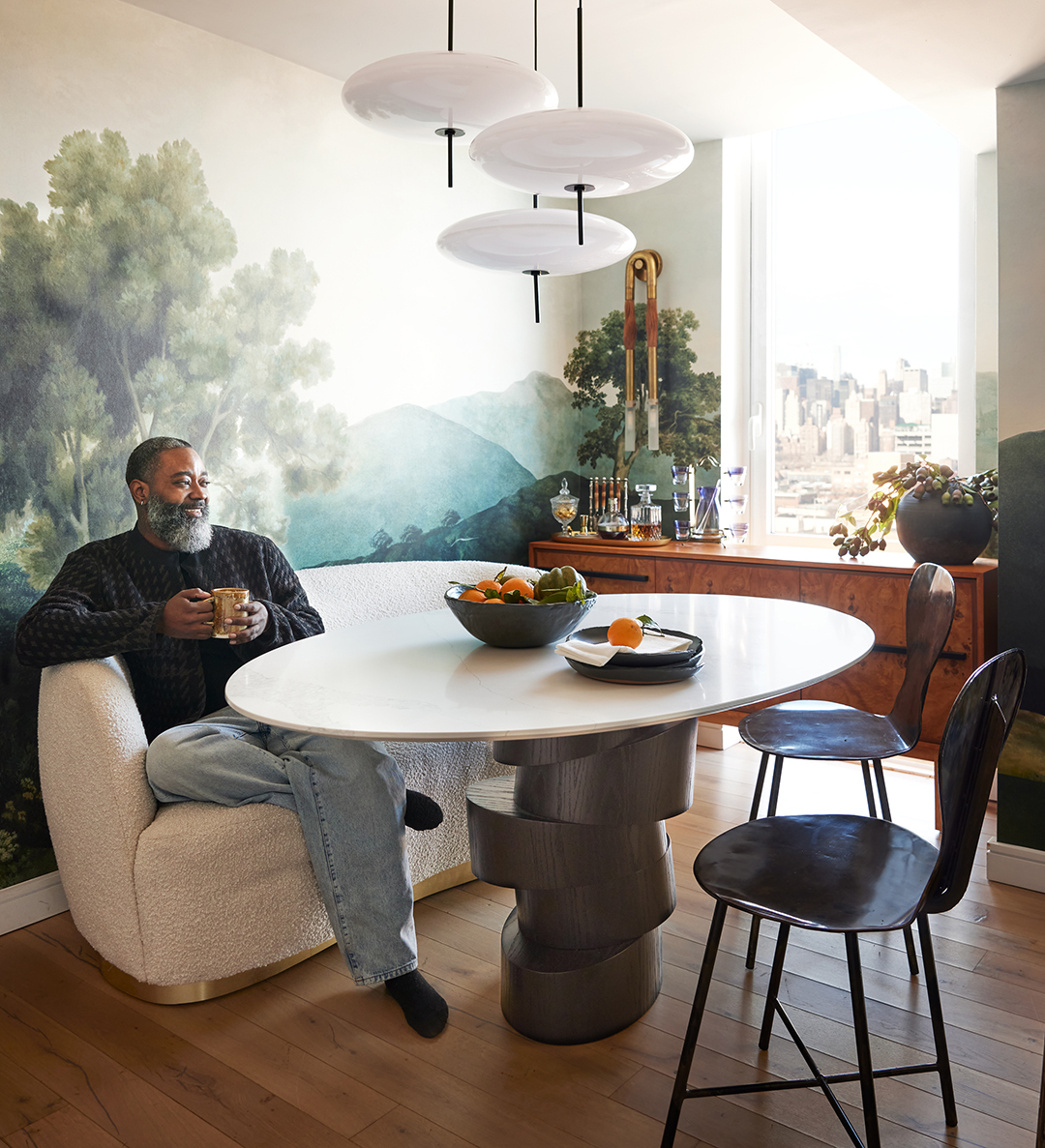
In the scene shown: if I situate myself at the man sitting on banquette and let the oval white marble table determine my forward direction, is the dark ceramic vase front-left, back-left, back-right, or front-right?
front-left

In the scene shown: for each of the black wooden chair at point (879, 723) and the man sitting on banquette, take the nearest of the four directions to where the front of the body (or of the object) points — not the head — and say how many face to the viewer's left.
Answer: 1

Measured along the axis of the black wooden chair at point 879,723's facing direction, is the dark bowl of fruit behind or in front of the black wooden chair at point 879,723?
in front

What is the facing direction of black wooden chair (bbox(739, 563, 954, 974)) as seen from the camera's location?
facing to the left of the viewer

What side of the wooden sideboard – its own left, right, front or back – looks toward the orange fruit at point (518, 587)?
front

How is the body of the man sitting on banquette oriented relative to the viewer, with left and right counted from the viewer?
facing the viewer and to the right of the viewer

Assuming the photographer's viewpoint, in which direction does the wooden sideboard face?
facing the viewer and to the left of the viewer

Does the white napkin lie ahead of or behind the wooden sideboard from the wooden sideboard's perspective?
ahead

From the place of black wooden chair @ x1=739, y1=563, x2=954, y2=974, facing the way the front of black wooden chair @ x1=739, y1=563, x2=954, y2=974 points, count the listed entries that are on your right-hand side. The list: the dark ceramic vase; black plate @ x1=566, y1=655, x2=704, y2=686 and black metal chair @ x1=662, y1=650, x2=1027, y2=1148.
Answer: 1

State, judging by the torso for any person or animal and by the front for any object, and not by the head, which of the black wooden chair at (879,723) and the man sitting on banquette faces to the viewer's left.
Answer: the black wooden chair

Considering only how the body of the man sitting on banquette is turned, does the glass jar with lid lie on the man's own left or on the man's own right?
on the man's own left

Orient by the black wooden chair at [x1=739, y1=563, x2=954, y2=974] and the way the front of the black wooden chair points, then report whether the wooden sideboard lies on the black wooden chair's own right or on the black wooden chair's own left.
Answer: on the black wooden chair's own right

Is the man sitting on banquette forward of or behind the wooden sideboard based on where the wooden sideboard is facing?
forward

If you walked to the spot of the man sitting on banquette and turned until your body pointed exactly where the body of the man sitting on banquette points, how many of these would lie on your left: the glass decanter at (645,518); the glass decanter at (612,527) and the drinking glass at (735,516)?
3

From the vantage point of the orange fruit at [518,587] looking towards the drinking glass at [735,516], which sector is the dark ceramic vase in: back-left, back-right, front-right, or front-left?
front-right

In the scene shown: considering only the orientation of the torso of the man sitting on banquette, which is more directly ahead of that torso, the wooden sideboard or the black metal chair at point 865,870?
the black metal chair

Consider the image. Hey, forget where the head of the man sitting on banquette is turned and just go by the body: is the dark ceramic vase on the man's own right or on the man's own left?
on the man's own left
